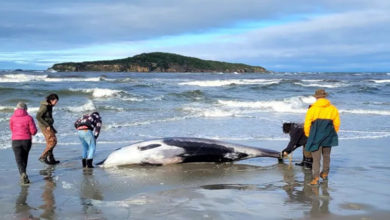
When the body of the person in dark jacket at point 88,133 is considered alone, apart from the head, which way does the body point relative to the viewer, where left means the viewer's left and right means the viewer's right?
facing away from the viewer and to the right of the viewer

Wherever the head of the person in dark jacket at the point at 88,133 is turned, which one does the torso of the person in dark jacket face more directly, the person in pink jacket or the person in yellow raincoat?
the person in yellow raincoat

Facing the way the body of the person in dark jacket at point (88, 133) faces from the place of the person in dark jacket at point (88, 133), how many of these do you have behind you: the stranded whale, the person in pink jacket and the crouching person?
1

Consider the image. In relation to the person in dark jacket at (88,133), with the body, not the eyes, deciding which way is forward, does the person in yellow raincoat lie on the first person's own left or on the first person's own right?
on the first person's own right

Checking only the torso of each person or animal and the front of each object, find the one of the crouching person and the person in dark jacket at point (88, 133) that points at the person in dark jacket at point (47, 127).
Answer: the crouching person

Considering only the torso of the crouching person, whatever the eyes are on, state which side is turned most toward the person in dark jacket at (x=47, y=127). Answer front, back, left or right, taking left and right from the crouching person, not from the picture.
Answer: front

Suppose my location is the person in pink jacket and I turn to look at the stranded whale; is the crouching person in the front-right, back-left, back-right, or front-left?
front-right

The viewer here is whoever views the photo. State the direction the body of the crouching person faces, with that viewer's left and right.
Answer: facing to the left of the viewer

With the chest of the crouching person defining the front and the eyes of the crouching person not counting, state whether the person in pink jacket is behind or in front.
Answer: in front

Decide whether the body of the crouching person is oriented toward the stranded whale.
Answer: yes

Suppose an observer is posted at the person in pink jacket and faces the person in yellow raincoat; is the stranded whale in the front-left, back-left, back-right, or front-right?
front-left
